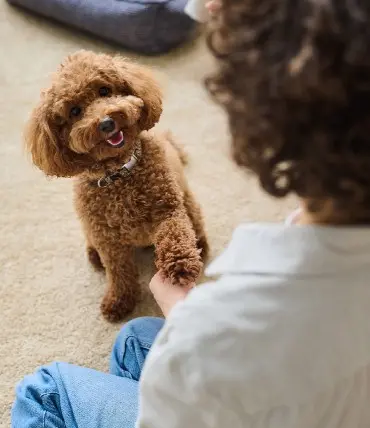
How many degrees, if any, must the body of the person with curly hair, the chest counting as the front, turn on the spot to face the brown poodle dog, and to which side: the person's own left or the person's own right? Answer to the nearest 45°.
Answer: approximately 45° to the person's own right

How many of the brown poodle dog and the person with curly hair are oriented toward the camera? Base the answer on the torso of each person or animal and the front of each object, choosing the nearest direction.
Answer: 1

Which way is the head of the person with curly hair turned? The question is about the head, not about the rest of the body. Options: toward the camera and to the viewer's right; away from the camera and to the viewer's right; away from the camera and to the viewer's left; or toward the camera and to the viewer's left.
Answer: away from the camera and to the viewer's left

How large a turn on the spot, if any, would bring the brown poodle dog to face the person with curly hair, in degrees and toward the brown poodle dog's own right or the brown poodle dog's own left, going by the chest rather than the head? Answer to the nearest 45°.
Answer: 0° — it already faces them

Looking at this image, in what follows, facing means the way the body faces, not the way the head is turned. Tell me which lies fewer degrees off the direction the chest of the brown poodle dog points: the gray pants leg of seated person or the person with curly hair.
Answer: the person with curly hair

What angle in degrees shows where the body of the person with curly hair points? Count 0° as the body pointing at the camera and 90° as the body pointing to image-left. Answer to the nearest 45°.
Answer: approximately 135°
